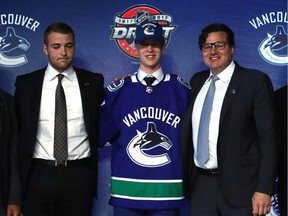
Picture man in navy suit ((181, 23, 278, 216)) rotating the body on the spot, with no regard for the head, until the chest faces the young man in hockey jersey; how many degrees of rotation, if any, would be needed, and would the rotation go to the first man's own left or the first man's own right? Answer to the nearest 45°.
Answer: approximately 45° to the first man's own right

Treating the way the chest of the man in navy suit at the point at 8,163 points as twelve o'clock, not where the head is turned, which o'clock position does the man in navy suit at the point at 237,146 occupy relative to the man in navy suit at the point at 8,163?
the man in navy suit at the point at 237,146 is roughly at 10 o'clock from the man in navy suit at the point at 8,163.

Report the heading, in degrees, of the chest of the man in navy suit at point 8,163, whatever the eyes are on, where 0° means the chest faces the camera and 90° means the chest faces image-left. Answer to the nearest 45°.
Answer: approximately 0°

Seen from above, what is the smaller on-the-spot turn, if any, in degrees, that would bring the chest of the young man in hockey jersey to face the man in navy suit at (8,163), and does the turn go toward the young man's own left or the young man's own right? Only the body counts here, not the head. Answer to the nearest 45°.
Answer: approximately 90° to the young man's own right

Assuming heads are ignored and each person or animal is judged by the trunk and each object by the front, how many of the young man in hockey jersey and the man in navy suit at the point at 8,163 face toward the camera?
2
